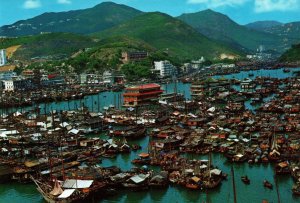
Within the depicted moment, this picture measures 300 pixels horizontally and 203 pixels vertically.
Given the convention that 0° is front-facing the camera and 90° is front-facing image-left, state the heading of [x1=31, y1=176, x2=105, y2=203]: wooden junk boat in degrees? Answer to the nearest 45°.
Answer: approximately 90°

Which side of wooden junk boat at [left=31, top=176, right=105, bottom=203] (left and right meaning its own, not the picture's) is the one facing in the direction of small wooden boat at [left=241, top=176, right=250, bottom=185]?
back

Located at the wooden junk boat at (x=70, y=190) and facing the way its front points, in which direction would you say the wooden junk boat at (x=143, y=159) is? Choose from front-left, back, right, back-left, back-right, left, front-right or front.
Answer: back-right

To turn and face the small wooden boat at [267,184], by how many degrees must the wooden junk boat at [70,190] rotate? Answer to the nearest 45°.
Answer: approximately 180°
